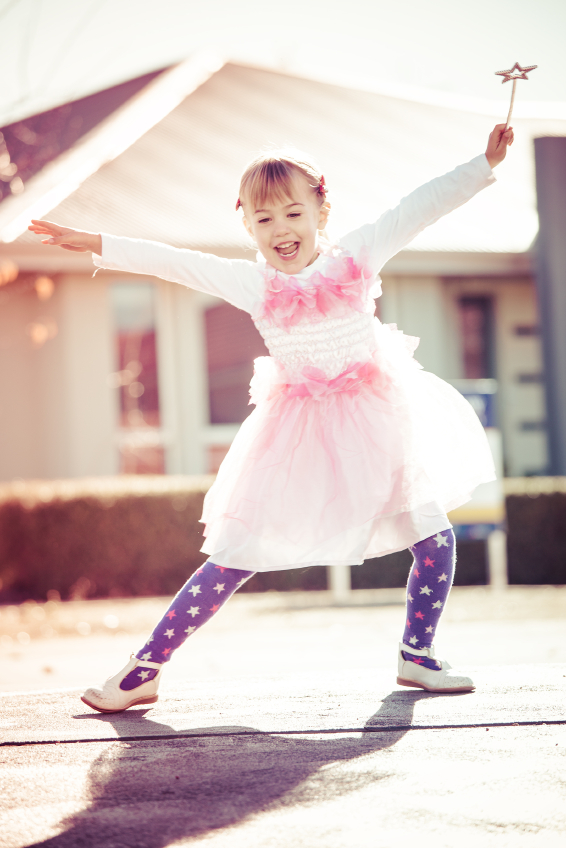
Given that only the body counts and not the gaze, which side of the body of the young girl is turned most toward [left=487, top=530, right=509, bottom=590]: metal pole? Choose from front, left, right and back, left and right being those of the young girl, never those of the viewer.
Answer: back

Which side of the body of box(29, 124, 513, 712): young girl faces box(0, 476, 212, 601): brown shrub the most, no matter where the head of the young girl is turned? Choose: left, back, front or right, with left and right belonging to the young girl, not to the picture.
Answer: back

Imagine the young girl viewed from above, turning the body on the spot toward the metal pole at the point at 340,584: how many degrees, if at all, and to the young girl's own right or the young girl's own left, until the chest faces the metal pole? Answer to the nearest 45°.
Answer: approximately 180°

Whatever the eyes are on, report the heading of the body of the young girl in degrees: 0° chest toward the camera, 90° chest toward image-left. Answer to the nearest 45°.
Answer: approximately 0°
